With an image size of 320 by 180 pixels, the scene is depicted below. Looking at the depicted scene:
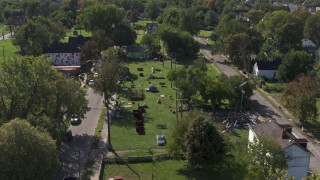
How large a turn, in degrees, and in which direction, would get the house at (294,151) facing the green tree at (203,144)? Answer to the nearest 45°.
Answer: approximately 180°

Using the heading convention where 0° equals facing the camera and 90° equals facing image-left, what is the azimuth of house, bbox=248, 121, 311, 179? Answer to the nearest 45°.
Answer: approximately 270°

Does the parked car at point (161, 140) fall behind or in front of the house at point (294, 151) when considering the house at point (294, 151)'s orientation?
behind

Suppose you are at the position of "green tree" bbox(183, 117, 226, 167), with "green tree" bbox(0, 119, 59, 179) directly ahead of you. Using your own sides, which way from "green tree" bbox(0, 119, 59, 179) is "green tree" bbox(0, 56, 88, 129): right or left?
right

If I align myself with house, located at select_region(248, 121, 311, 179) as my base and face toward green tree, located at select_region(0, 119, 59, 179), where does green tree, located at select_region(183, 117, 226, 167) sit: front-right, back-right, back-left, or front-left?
front-right

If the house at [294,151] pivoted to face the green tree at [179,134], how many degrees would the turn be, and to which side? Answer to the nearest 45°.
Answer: approximately 180°

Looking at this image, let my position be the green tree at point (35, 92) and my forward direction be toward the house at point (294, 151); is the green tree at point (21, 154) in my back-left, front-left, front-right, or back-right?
front-right

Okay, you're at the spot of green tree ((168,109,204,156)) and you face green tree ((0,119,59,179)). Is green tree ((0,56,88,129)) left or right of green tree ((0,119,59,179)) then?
right

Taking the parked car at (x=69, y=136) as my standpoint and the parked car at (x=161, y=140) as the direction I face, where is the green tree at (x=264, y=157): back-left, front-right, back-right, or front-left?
front-right
